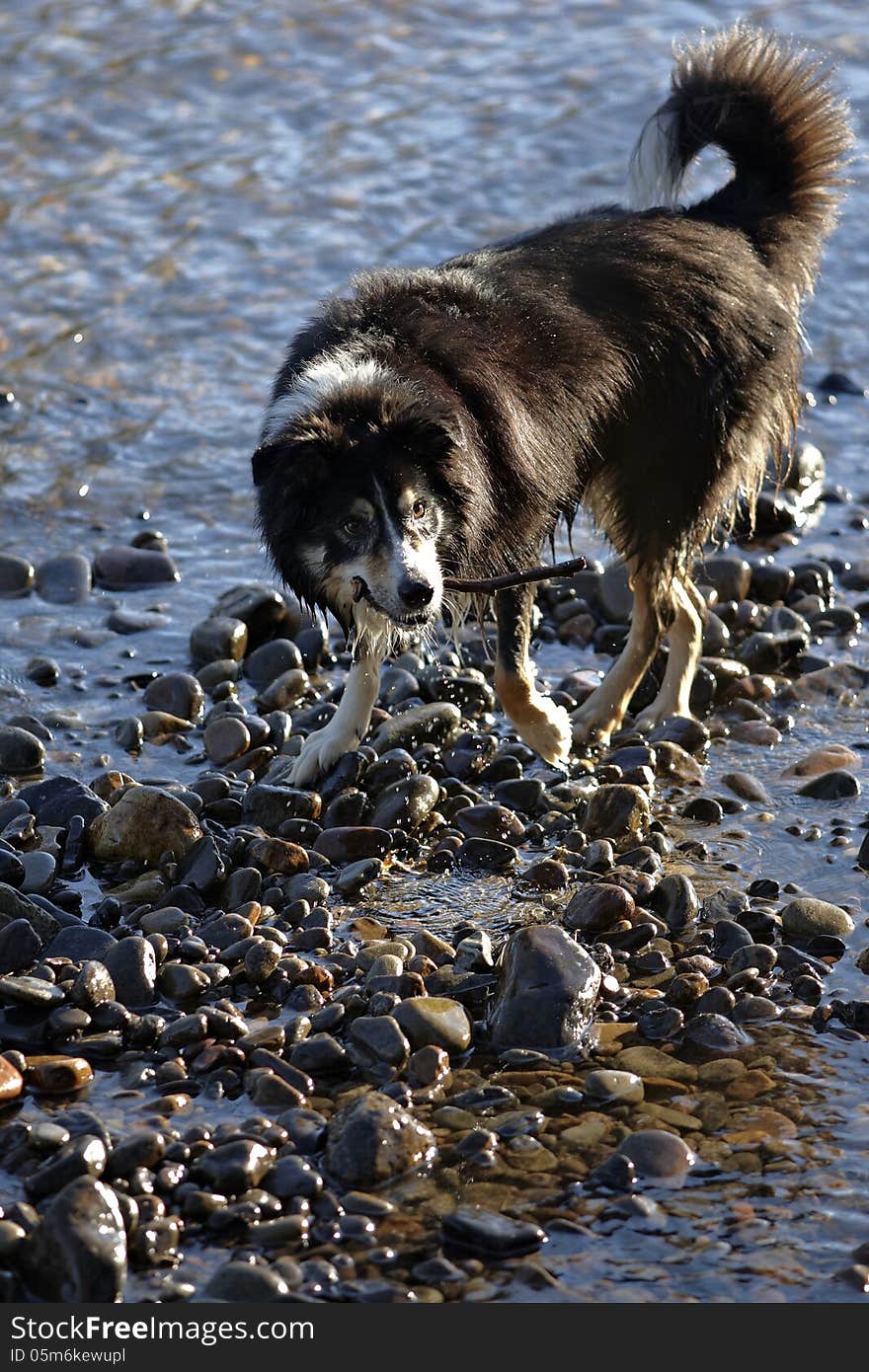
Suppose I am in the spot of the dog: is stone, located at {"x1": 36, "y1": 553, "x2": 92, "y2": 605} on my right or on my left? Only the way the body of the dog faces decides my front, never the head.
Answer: on my right

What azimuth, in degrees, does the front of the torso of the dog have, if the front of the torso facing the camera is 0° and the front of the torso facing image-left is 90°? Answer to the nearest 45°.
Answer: approximately 45°

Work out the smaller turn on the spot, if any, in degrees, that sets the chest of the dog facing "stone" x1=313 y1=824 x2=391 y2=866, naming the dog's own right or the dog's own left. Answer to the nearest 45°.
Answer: approximately 45° to the dog's own left

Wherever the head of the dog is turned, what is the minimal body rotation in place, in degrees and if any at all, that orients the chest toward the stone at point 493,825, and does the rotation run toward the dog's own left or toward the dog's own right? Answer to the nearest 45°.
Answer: approximately 45° to the dog's own left

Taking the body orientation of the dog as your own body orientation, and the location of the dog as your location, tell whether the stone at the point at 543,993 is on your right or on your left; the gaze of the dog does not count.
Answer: on your left

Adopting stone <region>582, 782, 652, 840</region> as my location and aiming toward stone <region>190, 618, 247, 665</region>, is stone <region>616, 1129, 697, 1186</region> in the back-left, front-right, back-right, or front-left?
back-left

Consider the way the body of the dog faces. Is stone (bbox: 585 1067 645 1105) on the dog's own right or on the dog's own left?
on the dog's own left

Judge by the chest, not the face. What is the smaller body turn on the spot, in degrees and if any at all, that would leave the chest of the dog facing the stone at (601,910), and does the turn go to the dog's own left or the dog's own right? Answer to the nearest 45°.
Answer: approximately 45° to the dog's own left
